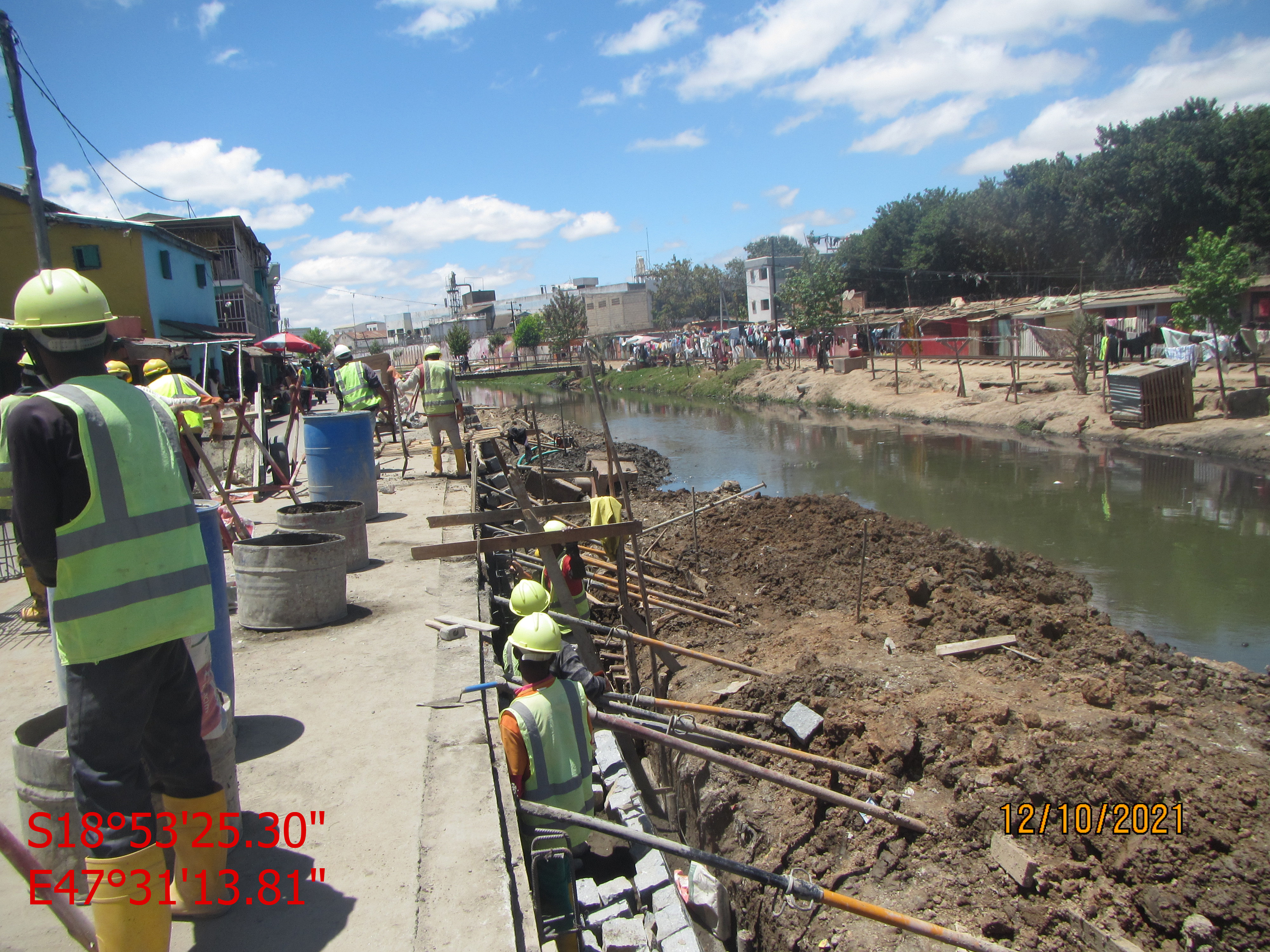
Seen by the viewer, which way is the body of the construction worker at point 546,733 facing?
away from the camera

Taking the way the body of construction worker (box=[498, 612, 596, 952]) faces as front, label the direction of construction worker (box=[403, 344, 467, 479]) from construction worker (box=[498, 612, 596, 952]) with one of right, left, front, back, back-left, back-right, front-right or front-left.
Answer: front

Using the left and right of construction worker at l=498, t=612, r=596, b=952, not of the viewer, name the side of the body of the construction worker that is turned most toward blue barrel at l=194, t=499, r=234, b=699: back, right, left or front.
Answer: left

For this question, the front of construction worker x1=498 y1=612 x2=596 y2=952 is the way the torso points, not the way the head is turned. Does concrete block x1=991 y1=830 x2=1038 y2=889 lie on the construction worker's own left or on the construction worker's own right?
on the construction worker's own right

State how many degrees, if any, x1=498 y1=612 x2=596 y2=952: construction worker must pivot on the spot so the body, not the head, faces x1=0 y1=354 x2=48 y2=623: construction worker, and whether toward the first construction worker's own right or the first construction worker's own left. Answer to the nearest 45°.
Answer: approximately 45° to the first construction worker's own left

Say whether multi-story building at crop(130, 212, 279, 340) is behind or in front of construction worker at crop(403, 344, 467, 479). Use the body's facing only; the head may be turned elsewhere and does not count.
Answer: in front

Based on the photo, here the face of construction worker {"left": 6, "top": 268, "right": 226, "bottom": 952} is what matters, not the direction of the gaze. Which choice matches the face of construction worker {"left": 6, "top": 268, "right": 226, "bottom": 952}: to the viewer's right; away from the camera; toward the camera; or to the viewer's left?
away from the camera
